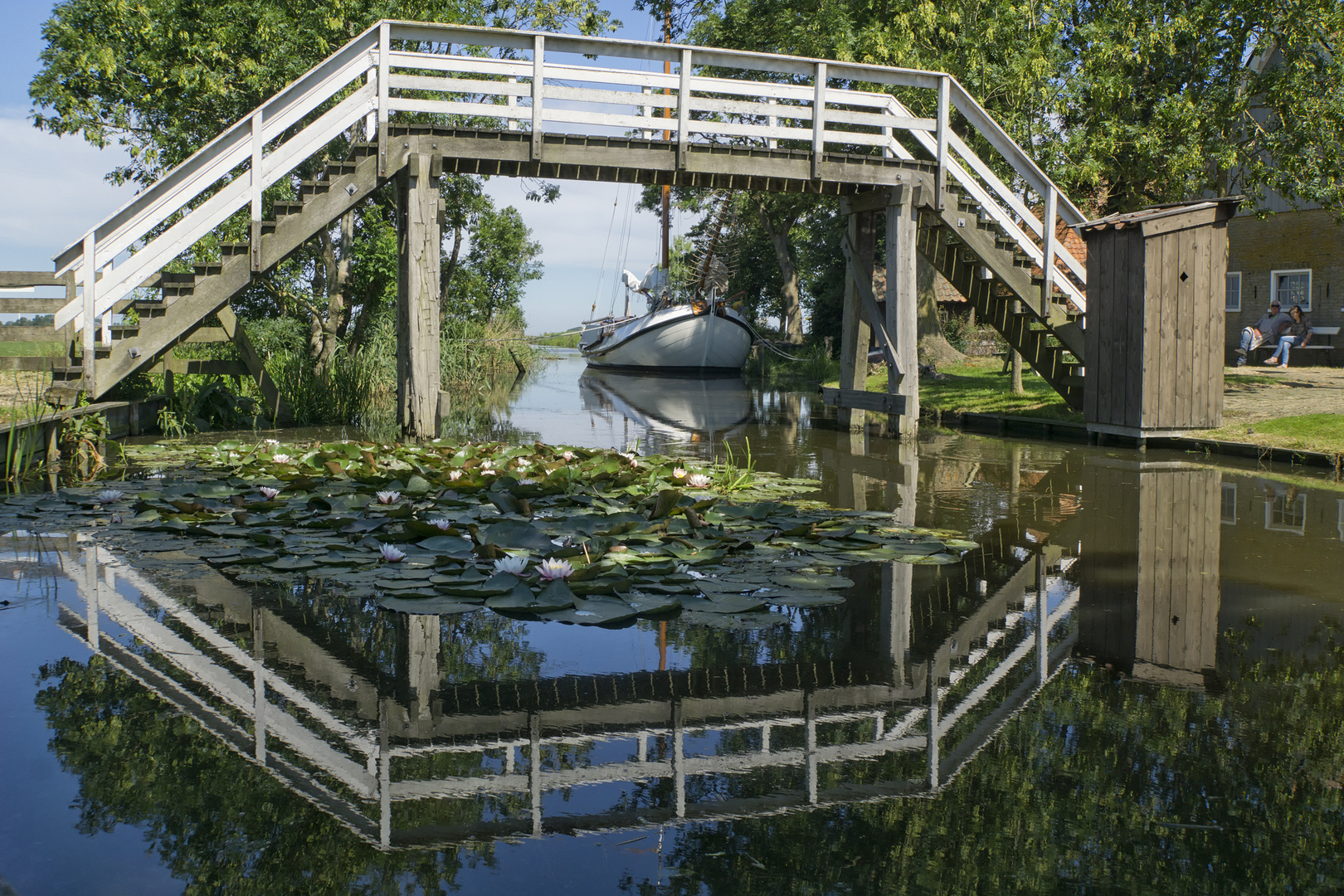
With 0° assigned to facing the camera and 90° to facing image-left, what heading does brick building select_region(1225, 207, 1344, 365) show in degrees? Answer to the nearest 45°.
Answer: approximately 0°

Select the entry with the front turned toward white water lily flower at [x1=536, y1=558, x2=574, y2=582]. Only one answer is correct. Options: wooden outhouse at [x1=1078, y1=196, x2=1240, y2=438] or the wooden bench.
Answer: the wooden bench

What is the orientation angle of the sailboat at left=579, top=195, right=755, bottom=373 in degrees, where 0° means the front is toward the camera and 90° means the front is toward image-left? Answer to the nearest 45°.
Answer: approximately 315°

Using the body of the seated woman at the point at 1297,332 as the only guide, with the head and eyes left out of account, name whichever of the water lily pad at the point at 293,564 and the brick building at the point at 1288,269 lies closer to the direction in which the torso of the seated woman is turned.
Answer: the water lily pad

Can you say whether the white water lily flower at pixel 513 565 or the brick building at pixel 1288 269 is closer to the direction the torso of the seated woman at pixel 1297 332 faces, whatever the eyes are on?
the white water lily flower
